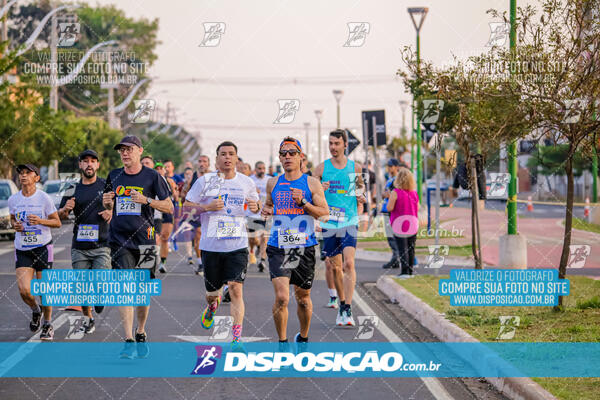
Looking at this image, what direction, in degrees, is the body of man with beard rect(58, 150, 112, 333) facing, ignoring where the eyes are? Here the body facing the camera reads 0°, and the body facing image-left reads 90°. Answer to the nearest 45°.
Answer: approximately 0°

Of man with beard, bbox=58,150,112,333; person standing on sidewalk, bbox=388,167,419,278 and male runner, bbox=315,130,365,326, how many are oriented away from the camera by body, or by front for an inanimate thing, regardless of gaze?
1

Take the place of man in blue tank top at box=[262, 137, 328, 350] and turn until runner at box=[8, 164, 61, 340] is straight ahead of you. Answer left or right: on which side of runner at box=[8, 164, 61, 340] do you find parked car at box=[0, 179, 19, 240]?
right

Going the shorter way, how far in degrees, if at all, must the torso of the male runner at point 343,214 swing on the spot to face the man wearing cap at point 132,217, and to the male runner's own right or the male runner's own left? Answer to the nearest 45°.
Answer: approximately 45° to the male runner's own right

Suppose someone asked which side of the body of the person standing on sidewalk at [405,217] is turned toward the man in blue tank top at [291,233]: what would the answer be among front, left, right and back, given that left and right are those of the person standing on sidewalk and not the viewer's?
back

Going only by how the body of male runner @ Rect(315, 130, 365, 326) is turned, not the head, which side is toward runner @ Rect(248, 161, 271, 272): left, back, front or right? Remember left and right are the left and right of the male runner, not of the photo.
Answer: back

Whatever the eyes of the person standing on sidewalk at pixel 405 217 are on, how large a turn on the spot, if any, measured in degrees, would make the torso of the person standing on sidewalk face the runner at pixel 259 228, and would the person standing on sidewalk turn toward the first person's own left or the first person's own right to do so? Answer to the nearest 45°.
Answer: approximately 45° to the first person's own left

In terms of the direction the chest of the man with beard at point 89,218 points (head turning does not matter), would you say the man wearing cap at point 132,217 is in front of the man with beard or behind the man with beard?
in front

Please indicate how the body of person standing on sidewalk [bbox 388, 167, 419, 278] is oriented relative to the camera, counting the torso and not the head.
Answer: away from the camera

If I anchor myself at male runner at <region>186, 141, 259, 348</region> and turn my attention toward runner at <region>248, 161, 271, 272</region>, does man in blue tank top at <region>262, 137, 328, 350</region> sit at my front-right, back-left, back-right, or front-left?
back-right
